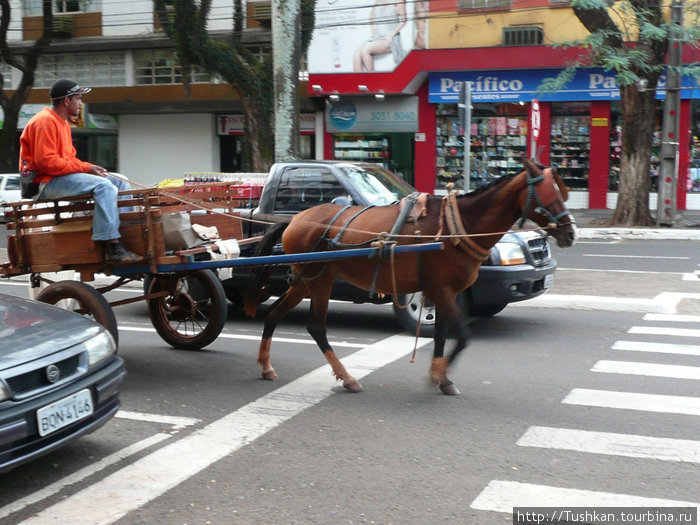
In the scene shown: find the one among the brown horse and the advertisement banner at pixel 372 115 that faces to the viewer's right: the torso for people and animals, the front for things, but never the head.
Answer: the brown horse

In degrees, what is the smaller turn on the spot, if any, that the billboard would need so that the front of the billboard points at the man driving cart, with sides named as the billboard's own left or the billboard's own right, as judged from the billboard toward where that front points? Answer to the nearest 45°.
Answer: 0° — it already faces them

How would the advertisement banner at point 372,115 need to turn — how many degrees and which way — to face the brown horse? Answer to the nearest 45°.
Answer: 0° — it already faces it

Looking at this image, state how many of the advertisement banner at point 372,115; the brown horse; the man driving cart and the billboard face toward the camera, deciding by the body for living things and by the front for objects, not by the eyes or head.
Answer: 2

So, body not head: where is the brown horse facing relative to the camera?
to the viewer's right

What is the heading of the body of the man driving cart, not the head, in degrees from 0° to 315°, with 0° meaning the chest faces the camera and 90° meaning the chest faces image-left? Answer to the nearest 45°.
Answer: approximately 270°

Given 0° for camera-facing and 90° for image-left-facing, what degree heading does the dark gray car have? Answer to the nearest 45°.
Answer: approximately 315°
